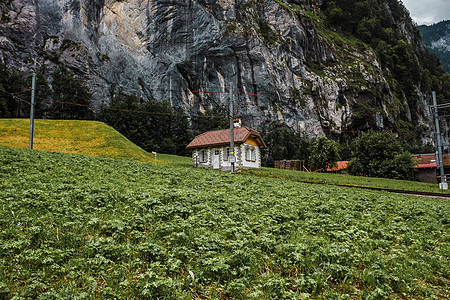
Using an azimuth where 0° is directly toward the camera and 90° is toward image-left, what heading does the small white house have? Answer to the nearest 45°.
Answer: approximately 45°
